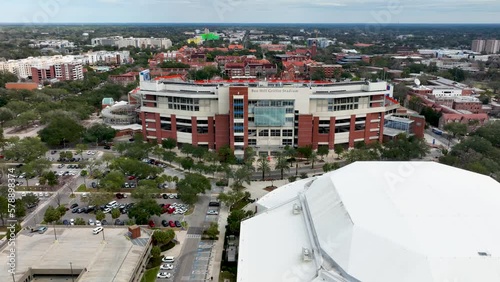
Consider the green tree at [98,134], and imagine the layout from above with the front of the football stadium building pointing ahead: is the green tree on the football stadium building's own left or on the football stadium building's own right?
on the football stadium building's own right

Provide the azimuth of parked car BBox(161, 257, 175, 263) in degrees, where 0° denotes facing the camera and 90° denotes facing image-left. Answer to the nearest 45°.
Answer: approximately 90°

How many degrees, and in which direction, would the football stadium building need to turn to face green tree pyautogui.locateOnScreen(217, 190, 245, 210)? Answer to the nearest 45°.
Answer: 0° — it already faces it

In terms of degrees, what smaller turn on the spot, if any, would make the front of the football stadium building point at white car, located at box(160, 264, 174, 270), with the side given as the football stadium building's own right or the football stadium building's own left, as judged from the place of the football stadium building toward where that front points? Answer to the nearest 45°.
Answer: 0° — it already faces it

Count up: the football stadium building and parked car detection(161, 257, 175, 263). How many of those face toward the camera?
1

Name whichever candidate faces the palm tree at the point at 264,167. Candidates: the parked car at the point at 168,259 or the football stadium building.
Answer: the football stadium building

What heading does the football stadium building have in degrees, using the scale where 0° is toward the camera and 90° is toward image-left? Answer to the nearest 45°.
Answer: approximately 0°

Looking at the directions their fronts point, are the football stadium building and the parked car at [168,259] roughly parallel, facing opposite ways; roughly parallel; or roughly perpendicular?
roughly perpendicular
